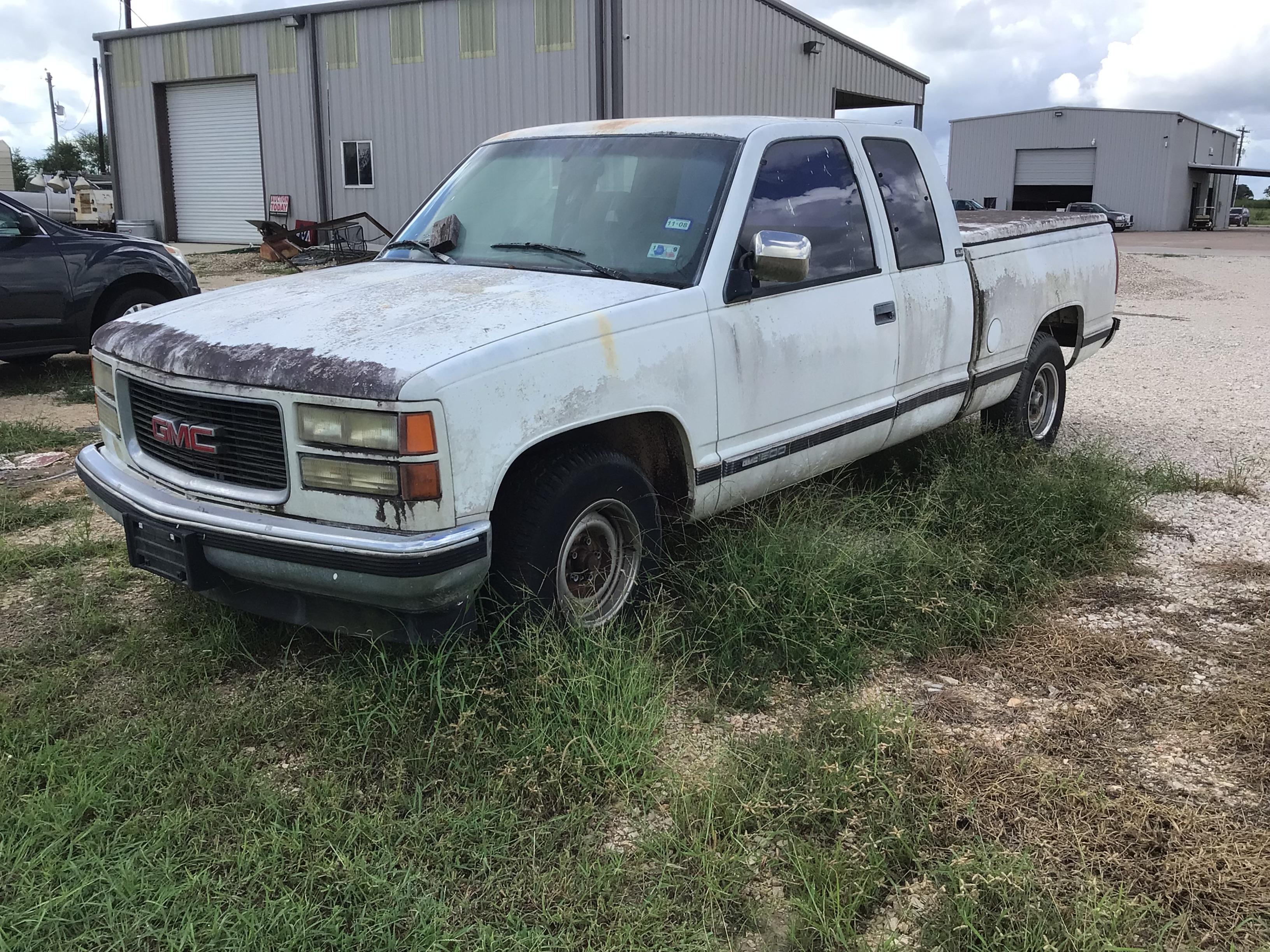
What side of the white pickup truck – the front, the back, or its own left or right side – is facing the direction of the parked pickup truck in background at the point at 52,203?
right

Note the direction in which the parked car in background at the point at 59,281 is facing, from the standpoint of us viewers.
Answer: facing to the right of the viewer

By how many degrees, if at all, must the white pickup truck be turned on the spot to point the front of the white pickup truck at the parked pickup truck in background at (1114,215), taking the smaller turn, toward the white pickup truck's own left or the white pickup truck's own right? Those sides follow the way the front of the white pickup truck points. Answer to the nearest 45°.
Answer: approximately 180°

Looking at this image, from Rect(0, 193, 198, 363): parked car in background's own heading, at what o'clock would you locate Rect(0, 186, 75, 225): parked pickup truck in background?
Rect(0, 186, 75, 225): parked pickup truck in background is roughly at 9 o'clock from Rect(0, 193, 198, 363): parked car in background.

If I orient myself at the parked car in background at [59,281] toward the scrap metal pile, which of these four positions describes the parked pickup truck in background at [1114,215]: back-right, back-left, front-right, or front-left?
front-right

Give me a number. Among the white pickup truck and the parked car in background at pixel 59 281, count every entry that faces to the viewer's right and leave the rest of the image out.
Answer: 1

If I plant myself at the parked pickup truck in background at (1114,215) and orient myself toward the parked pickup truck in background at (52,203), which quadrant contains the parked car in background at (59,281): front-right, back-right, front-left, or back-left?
front-left

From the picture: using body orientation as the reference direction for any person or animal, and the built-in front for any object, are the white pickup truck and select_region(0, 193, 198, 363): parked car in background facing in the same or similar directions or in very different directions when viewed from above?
very different directions
